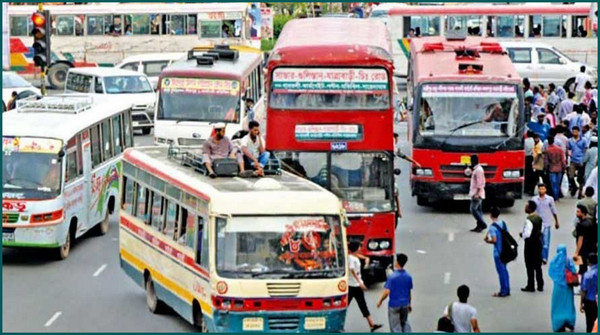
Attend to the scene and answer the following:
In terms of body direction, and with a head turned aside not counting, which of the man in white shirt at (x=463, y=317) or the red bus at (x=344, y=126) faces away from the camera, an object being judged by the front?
the man in white shirt

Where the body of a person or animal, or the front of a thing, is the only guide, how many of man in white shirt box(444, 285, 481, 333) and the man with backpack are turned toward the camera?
0

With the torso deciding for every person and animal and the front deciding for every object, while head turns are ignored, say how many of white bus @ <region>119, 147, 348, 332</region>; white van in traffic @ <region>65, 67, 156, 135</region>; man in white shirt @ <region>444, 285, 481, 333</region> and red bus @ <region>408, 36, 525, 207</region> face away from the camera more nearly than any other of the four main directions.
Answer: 1

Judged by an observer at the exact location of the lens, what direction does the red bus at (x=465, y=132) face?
facing the viewer

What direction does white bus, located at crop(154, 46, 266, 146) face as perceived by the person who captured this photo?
facing the viewer

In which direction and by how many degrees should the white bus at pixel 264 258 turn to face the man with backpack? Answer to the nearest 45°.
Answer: approximately 90° to its left

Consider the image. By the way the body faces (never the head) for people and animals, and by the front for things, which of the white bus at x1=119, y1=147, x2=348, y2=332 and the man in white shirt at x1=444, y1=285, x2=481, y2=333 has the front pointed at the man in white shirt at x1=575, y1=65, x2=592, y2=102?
the man in white shirt at x1=444, y1=285, x2=481, y2=333

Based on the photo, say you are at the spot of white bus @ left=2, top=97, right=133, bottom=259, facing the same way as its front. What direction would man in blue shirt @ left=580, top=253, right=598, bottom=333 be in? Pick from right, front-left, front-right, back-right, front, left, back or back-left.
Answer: left

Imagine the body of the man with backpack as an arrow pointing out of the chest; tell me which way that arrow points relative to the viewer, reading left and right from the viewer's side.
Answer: facing away from the viewer and to the left of the viewer

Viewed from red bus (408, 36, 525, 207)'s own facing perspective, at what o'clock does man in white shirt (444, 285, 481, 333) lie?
The man in white shirt is roughly at 12 o'clock from the red bus.

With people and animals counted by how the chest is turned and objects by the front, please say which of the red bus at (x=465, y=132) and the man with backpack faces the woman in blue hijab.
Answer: the red bus

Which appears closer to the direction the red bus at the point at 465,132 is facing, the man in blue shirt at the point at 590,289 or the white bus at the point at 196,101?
the man in blue shirt

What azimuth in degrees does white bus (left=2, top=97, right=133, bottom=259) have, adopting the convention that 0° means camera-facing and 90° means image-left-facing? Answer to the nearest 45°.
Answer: approximately 45°

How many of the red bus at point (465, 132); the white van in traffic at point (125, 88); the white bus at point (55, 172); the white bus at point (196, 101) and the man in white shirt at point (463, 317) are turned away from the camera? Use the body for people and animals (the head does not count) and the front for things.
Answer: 1

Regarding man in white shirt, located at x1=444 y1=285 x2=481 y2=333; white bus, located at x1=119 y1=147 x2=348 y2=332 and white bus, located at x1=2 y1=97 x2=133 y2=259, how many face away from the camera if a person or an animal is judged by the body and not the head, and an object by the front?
1

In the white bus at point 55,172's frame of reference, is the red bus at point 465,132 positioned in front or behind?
behind

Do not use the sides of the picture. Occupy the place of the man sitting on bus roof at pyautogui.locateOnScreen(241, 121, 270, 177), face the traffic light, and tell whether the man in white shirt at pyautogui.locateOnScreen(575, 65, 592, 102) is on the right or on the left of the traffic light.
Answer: right

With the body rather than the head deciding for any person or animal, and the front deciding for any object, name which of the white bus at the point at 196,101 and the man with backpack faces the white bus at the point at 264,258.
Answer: the white bus at the point at 196,101

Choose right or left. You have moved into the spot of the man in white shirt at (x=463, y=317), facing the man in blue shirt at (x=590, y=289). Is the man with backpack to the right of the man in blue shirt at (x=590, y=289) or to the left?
left

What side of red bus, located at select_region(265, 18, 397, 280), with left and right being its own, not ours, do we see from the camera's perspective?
front

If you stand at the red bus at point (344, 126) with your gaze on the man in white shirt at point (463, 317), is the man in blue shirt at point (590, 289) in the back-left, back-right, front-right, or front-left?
front-left
